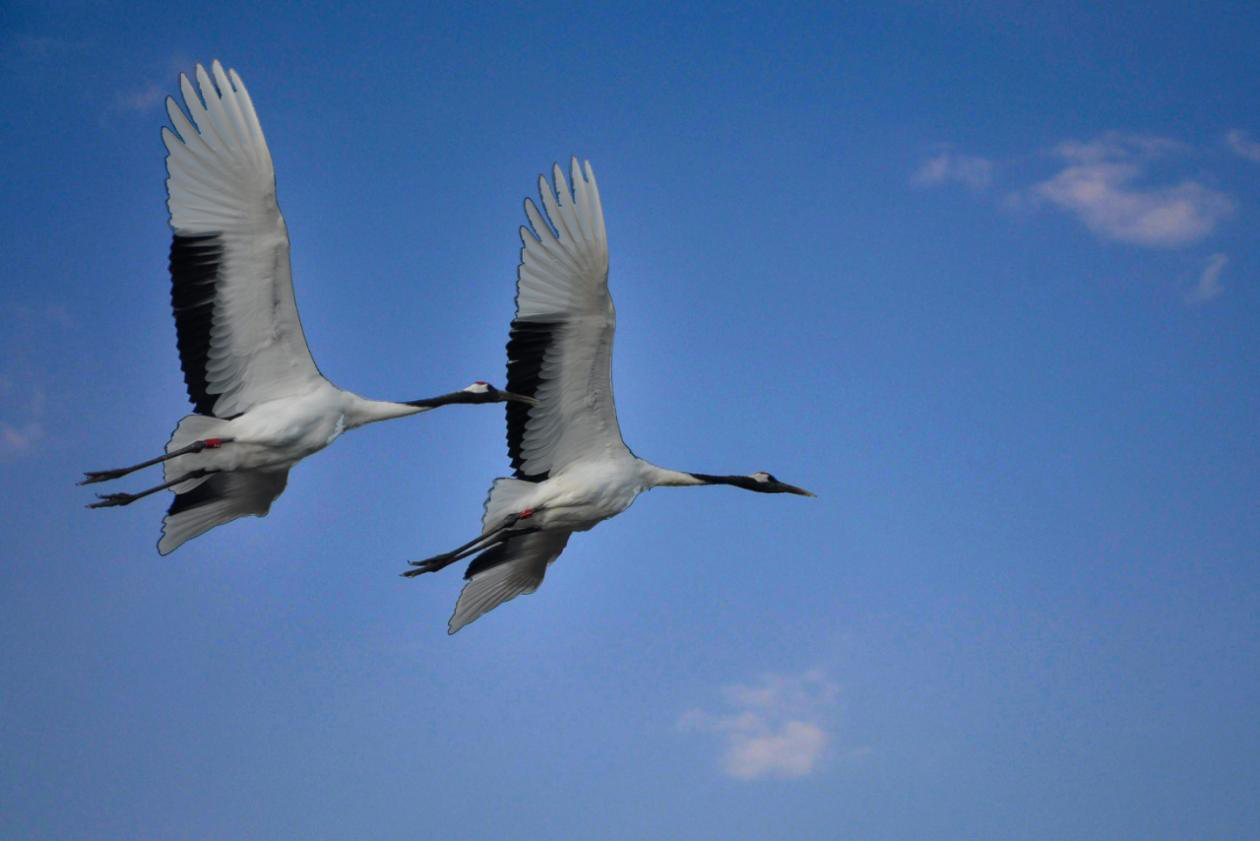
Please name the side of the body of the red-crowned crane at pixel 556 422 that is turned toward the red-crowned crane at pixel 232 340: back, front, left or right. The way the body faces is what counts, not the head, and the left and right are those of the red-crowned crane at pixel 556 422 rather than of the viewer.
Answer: back

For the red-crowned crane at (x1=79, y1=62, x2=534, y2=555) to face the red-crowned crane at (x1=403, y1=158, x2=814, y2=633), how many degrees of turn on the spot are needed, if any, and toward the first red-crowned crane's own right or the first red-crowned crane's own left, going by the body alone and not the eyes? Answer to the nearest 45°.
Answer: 0° — it already faces it

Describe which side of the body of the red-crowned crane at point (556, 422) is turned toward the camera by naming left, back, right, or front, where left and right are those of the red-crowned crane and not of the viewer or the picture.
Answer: right

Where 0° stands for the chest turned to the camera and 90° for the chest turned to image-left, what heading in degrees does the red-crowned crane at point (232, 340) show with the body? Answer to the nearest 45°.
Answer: approximately 270°

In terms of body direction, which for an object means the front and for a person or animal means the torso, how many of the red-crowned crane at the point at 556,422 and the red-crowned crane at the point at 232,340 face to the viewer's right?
2
